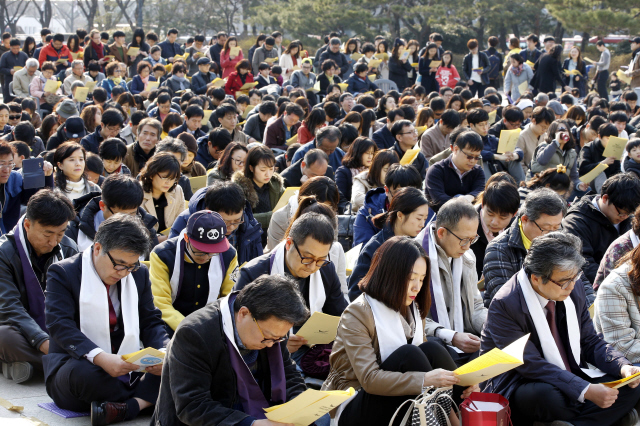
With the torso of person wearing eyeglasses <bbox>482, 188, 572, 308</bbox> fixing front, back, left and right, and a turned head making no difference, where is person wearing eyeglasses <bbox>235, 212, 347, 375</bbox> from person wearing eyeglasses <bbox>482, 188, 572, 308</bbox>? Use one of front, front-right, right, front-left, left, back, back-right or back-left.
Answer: right

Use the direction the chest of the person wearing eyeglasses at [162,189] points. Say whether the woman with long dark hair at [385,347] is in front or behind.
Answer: in front

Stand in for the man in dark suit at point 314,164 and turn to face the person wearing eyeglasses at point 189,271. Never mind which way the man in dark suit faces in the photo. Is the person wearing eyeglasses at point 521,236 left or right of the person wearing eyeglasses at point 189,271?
left

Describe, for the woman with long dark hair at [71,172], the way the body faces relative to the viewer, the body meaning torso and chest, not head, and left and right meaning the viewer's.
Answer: facing the viewer and to the right of the viewer

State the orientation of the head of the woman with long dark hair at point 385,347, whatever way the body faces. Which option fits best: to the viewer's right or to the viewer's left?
to the viewer's right

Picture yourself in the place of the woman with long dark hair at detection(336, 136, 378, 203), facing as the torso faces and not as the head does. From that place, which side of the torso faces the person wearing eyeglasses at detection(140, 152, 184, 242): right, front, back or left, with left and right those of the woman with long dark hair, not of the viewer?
right

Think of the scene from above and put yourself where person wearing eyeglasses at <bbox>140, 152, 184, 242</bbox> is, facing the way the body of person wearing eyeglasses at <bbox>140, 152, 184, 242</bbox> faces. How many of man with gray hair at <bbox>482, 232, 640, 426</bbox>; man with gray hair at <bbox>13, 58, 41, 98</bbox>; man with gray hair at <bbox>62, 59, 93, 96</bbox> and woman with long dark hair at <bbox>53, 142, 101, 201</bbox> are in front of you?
1

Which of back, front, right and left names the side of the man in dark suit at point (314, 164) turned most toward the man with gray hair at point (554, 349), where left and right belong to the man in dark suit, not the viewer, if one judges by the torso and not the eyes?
front

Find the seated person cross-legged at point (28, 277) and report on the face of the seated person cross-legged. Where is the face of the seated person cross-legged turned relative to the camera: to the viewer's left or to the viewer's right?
to the viewer's right

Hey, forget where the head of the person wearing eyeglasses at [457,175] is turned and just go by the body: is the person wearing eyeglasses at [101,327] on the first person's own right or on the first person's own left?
on the first person's own right
